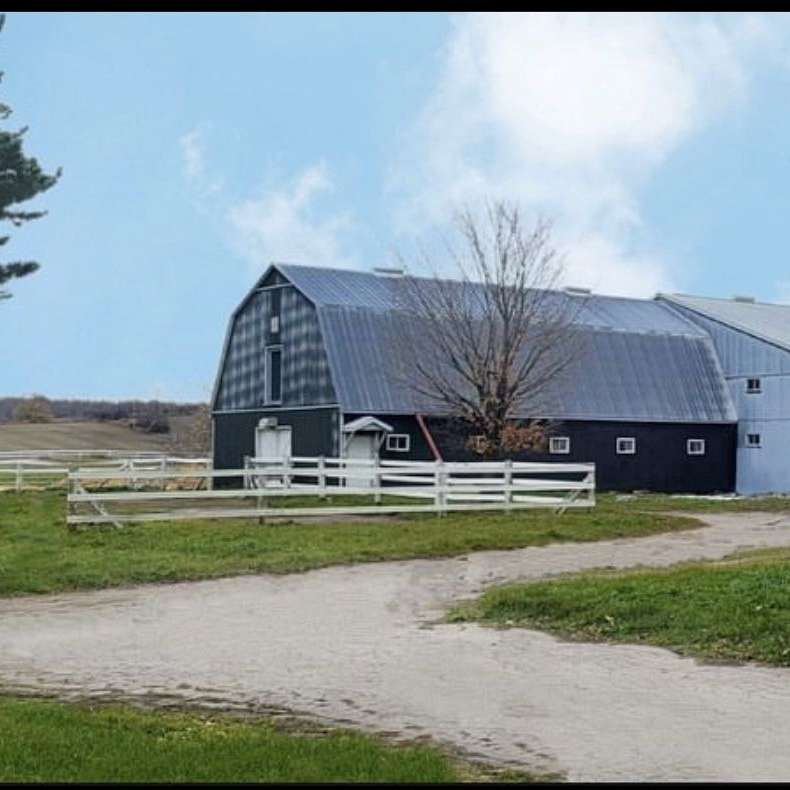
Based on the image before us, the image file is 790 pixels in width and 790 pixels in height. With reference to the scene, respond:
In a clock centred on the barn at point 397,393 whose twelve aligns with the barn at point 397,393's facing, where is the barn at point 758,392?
the barn at point 758,392 is roughly at 7 o'clock from the barn at point 397,393.

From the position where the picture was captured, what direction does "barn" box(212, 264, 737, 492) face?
facing the viewer and to the left of the viewer

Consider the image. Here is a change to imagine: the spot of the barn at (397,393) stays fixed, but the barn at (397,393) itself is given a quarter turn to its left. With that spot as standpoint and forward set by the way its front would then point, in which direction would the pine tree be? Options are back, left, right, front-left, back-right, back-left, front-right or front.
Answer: right
